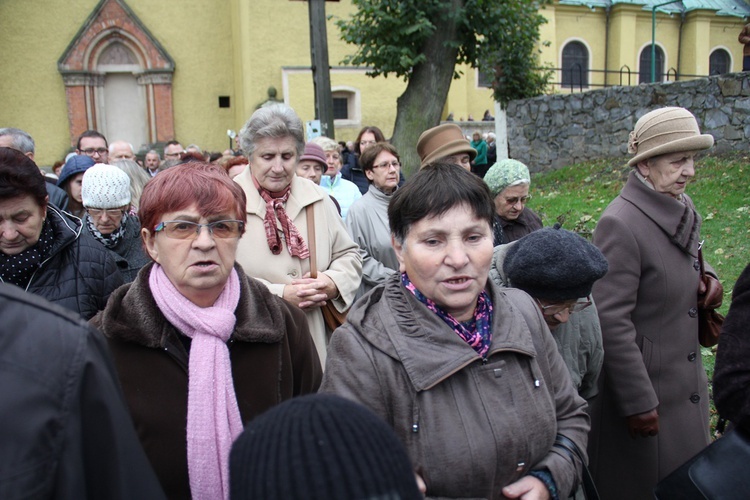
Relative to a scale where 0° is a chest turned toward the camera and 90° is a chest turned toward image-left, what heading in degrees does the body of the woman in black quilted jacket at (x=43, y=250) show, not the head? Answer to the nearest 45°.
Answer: approximately 45°

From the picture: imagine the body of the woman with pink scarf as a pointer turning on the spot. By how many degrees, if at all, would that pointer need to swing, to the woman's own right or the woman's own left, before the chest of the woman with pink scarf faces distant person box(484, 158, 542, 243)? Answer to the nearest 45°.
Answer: approximately 135° to the woman's own left

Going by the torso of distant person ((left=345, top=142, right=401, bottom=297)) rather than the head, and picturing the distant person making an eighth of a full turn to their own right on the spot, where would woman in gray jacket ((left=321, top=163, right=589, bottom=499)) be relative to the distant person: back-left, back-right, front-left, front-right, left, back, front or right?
front

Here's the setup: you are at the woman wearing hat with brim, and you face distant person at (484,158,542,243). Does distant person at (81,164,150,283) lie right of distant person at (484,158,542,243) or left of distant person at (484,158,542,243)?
left

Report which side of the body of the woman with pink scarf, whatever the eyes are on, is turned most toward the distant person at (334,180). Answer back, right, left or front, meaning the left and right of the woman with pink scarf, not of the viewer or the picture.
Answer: back

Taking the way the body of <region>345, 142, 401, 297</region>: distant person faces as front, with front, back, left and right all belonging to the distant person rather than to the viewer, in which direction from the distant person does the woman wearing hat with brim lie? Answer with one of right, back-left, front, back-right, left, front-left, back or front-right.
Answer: front

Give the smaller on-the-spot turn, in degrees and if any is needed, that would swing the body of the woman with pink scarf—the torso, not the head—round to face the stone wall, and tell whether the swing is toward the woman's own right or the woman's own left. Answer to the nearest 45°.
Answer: approximately 135° to the woman's own left

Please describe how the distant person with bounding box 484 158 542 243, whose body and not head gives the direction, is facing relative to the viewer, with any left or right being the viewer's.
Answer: facing the viewer and to the right of the viewer

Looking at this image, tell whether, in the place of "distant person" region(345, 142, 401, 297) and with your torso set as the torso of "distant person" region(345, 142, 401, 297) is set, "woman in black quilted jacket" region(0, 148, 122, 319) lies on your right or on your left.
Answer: on your right

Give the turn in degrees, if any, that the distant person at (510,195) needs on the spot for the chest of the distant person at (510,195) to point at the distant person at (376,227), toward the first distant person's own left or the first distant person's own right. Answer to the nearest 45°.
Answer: approximately 135° to the first distant person's own right

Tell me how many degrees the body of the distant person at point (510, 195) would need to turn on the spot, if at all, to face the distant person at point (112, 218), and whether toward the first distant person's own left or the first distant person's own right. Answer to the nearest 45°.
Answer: approximately 135° to the first distant person's own right
